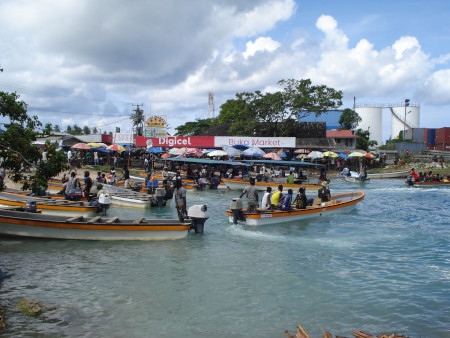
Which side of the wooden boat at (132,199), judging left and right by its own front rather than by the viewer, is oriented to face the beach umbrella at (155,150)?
right

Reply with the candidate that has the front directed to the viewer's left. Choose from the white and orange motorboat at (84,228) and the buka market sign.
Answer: the white and orange motorboat

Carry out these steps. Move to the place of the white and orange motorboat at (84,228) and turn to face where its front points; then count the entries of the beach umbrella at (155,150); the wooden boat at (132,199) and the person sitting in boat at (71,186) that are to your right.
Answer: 3

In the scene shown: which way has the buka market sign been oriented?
toward the camera

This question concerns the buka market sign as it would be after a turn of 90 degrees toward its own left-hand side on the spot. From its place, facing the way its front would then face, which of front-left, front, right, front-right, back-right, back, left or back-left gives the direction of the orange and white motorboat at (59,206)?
right

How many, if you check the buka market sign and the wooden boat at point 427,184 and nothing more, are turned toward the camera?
1

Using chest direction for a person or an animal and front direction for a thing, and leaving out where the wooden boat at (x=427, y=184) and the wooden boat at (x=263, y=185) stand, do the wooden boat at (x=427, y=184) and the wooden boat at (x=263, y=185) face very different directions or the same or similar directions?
same or similar directions

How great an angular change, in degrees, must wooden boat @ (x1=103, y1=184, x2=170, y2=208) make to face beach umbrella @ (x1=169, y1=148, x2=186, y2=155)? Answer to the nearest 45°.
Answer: approximately 90° to its right

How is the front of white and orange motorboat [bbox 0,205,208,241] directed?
to the viewer's left

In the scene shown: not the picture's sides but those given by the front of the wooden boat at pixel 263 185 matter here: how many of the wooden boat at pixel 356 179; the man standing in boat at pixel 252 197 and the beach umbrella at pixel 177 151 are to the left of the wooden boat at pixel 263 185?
1

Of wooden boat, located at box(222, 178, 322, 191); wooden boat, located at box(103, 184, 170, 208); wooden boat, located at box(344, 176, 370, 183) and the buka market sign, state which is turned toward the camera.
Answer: the buka market sign

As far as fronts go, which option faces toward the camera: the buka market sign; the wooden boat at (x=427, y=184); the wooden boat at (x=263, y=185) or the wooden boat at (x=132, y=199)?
the buka market sign
